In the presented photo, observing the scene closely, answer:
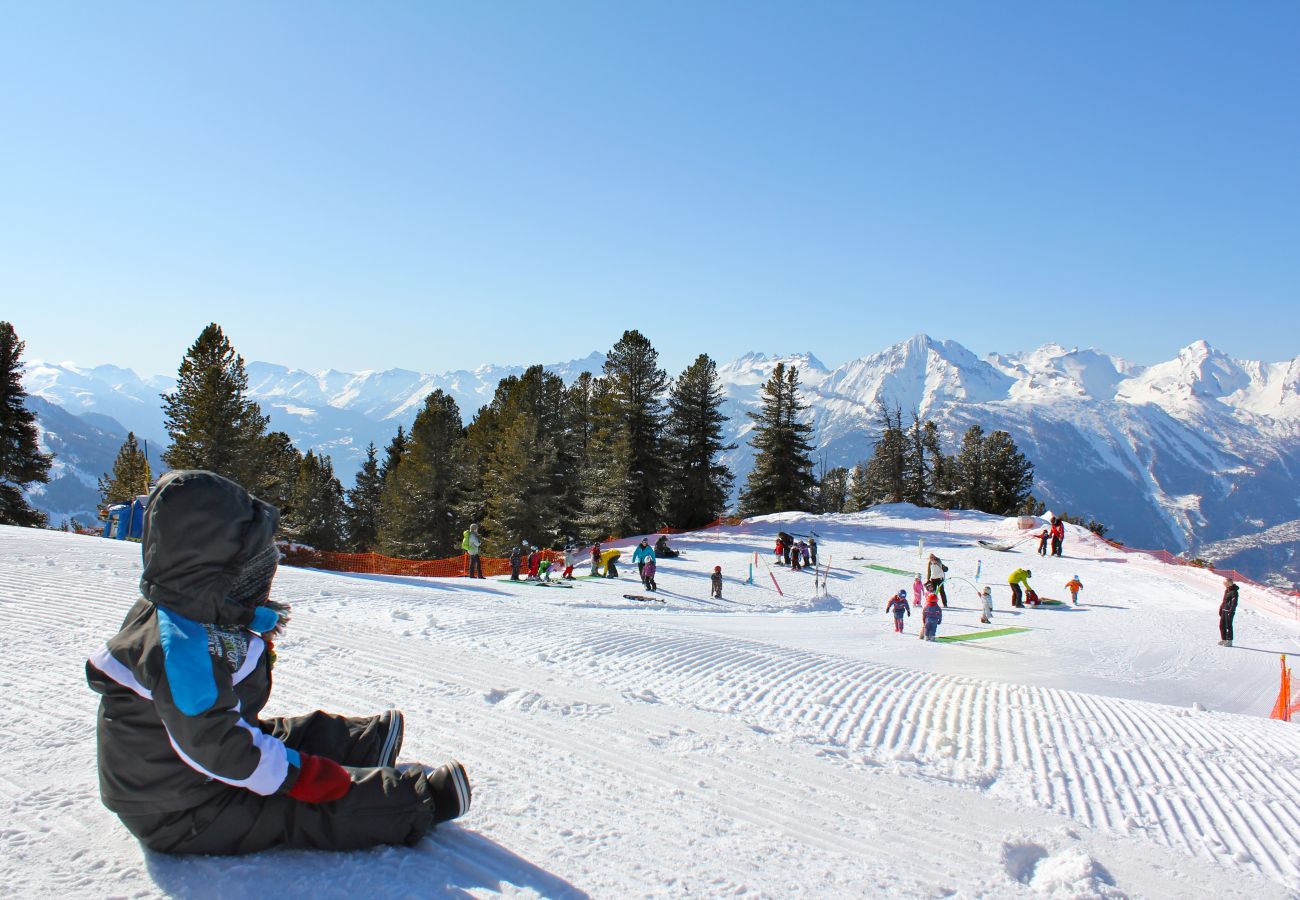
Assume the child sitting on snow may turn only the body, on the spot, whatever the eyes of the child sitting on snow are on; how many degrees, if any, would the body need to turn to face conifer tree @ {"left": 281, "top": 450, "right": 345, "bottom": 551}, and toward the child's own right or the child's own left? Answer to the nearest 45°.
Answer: approximately 90° to the child's own left

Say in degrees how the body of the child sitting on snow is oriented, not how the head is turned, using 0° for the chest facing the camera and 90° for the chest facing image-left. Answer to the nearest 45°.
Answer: approximately 270°

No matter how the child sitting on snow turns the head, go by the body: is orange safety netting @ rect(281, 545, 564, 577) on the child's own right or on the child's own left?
on the child's own left

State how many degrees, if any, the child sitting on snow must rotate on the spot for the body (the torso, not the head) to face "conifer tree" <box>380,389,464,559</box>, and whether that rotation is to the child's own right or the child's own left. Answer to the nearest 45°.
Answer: approximately 90° to the child's own left

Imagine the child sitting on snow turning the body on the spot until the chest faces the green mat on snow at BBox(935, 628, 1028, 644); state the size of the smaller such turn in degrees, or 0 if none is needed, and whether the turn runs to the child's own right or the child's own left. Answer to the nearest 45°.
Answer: approximately 45° to the child's own left

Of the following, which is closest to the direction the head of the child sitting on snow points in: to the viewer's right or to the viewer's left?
to the viewer's right

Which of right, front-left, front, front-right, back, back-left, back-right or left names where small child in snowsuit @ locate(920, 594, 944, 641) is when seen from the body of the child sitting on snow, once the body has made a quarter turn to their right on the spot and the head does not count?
back-left
